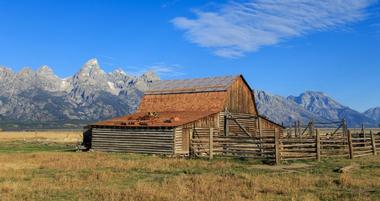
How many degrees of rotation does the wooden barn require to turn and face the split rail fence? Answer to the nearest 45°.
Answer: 0° — it already faces it

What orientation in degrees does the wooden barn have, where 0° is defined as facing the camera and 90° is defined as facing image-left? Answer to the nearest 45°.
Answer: approximately 315°
